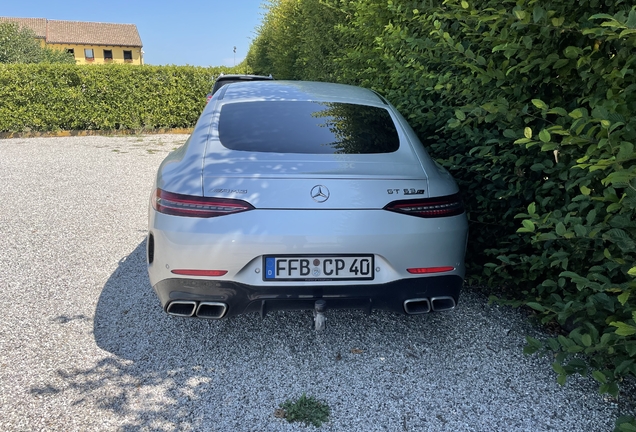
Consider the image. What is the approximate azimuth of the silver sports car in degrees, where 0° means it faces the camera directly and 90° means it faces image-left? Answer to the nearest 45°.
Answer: approximately 180°

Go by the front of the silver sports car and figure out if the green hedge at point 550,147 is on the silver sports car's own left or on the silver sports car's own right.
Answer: on the silver sports car's own right
